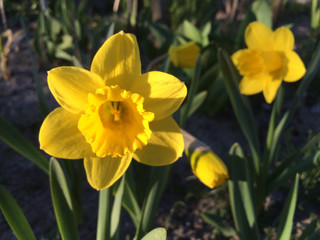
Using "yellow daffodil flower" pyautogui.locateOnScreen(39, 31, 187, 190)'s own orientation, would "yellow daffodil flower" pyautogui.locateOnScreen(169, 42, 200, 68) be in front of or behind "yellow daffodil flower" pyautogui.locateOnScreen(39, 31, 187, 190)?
behind

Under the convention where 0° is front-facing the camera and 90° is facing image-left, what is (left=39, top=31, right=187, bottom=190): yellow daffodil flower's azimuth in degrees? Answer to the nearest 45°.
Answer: approximately 0°
